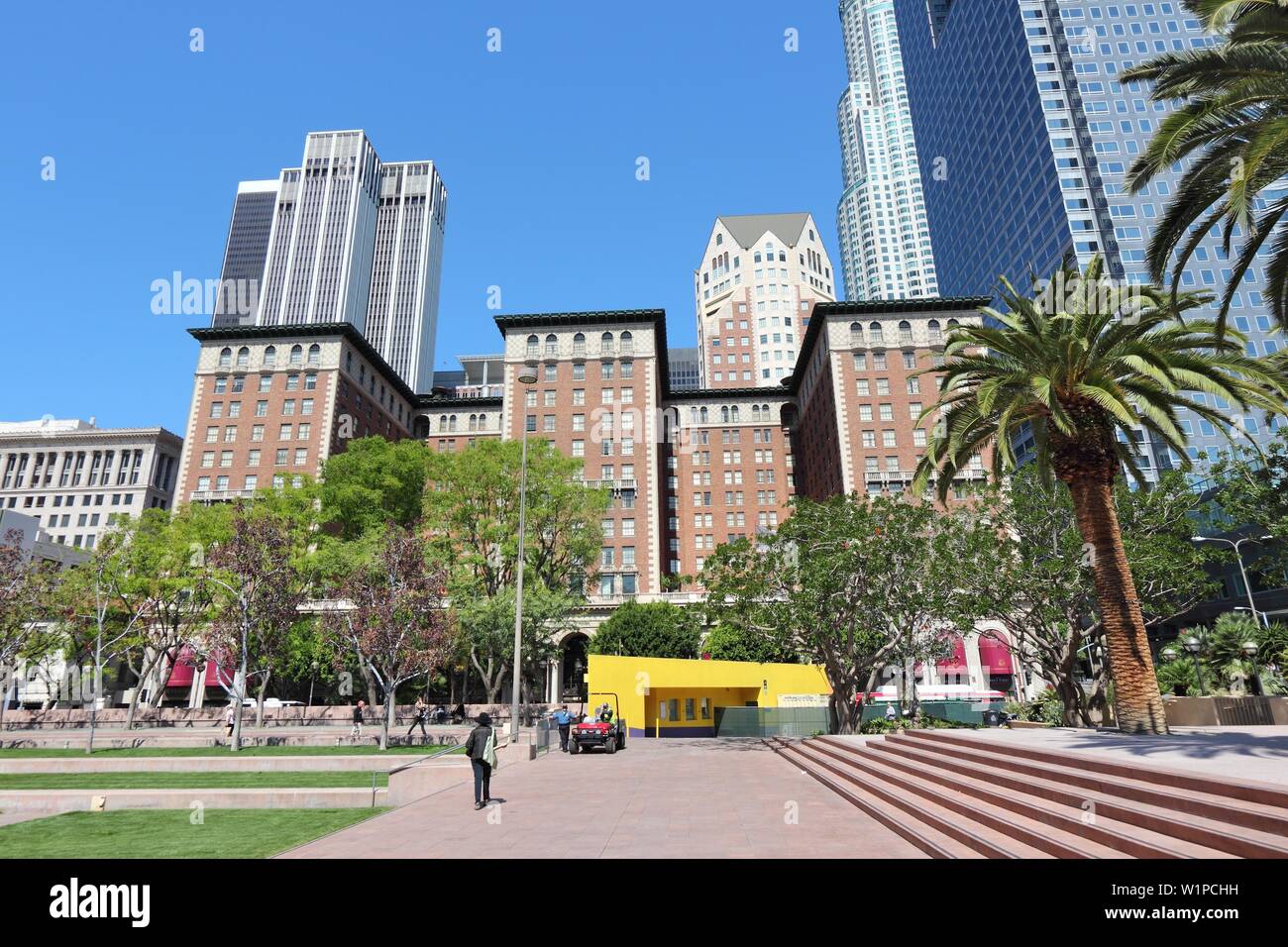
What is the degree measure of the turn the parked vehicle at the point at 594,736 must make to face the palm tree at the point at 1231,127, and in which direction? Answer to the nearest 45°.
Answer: approximately 90° to its left

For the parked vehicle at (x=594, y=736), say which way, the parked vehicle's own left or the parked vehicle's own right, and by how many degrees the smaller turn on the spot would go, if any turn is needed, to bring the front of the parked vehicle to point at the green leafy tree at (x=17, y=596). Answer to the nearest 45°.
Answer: approximately 45° to the parked vehicle's own right

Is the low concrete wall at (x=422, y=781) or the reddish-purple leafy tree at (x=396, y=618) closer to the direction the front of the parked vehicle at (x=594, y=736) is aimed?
the low concrete wall

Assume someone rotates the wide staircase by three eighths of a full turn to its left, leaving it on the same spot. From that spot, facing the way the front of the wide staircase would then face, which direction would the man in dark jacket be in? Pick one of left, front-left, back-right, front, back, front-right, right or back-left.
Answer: back

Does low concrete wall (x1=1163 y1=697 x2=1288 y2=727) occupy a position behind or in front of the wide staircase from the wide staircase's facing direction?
behind

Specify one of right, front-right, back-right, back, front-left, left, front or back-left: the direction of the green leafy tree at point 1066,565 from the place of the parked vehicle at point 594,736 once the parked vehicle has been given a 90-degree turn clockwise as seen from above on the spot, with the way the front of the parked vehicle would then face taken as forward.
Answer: back-right

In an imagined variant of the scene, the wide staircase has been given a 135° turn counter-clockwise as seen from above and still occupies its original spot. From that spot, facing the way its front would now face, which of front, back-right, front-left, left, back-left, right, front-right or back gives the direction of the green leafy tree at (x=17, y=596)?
back

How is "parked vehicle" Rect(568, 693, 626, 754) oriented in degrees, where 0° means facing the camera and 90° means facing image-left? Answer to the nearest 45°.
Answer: approximately 45°

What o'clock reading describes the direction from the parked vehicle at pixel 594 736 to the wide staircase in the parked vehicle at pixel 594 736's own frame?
The wide staircase is roughly at 10 o'clock from the parked vehicle.

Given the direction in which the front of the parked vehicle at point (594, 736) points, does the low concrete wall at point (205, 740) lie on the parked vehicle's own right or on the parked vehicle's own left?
on the parked vehicle's own right

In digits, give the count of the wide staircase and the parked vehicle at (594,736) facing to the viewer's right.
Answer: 0

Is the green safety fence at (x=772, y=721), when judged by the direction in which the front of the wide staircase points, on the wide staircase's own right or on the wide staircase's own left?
on the wide staircase's own right

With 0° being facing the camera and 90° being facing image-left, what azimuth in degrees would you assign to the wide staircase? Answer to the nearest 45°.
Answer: approximately 45°
